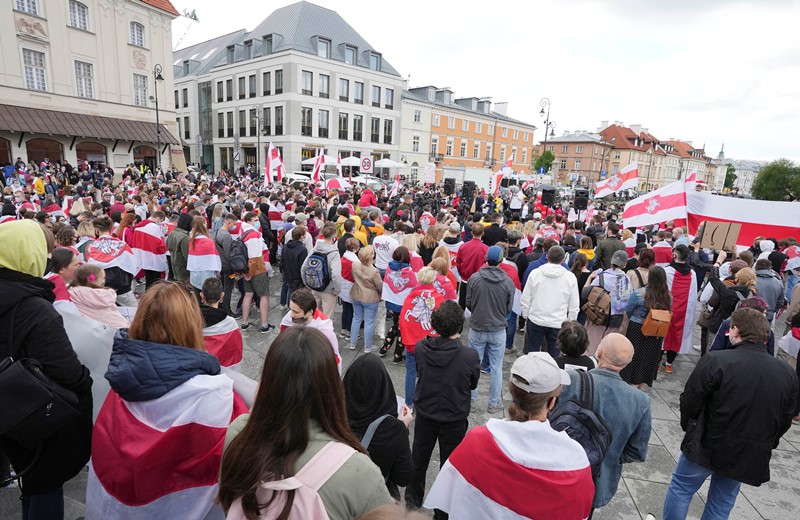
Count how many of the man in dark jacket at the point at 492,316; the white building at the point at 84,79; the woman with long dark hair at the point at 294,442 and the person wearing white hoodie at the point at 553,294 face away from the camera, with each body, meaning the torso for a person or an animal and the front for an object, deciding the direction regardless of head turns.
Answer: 3

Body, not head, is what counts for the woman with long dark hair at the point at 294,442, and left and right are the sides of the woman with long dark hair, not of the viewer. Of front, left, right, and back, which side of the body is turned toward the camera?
back

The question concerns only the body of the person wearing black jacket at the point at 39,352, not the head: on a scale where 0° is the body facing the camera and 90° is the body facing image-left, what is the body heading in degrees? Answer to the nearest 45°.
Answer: approximately 225°

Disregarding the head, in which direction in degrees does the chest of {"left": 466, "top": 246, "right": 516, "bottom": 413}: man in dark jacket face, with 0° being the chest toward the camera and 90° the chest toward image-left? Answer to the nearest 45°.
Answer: approximately 180°

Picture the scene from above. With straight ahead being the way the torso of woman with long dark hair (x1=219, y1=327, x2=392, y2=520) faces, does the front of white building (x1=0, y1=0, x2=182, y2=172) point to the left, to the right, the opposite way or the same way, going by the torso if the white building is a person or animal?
to the right

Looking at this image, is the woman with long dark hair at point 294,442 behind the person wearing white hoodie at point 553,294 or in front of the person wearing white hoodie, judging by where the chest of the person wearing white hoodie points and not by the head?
behind

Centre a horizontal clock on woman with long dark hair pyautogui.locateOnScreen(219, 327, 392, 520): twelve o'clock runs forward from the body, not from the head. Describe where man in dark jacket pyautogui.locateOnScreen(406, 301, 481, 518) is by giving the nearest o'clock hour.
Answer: The man in dark jacket is roughly at 1 o'clock from the woman with long dark hair.

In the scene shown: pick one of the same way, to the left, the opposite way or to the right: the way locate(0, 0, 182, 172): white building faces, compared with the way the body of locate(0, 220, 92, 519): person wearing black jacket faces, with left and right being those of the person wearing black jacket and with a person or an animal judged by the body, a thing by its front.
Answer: to the right

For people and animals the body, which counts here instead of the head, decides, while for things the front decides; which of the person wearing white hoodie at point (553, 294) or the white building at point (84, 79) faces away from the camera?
the person wearing white hoodie

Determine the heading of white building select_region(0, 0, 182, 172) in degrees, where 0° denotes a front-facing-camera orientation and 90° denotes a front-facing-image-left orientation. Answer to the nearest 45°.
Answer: approximately 315°
